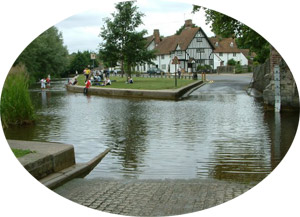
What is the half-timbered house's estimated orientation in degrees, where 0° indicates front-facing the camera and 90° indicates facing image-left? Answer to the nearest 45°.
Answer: approximately 45°
